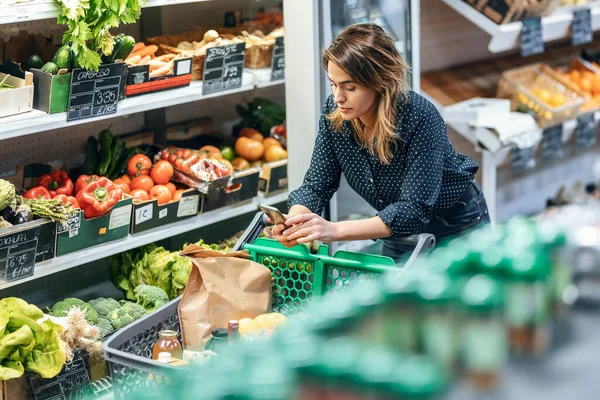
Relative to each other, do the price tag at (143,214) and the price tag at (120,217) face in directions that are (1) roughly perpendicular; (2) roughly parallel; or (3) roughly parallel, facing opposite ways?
roughly parallel

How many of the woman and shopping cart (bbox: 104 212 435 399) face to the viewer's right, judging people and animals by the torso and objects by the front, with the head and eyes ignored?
0

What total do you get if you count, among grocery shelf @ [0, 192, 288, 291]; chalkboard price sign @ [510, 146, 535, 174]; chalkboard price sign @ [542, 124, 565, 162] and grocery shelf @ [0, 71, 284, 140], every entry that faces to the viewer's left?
0

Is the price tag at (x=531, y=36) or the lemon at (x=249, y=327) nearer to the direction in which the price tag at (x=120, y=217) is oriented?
the lemon

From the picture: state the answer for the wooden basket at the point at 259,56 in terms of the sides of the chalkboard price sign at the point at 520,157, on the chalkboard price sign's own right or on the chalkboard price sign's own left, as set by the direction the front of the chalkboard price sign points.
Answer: on the chalkboard price sign's own right

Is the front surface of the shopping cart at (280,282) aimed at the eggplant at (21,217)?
no

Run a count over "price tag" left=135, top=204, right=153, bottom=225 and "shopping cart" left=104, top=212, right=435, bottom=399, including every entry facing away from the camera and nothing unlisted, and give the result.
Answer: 0

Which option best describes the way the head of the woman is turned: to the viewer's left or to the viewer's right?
to the viewer's left

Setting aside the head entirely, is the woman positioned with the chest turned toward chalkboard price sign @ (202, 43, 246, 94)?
no

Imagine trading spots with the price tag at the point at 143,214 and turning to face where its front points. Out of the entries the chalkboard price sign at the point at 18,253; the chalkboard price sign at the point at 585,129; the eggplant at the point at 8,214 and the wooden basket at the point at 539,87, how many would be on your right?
2

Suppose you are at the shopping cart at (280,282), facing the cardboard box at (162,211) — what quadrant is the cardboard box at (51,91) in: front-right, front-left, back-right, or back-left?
front-left

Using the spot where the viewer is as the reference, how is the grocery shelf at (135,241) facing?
facing the viewer and to the right of the viewer

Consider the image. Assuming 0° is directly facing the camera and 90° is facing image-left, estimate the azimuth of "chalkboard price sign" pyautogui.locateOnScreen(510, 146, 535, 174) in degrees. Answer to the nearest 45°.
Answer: approximately 315°

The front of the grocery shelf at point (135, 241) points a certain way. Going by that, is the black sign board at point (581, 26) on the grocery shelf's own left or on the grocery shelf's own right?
on the grocery shelf's own left

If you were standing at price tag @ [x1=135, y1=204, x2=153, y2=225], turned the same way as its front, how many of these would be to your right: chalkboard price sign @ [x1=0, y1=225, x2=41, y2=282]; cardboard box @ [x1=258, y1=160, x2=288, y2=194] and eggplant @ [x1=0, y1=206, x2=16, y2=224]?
2

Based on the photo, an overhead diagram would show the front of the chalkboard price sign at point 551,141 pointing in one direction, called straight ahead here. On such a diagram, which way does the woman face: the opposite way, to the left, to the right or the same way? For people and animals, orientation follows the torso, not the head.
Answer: to the right

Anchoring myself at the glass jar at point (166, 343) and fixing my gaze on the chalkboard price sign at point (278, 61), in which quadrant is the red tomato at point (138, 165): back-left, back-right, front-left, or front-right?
front-left

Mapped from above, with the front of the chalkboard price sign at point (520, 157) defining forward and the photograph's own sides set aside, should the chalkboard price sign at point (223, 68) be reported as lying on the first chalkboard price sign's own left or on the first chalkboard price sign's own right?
on the first chalkboard price sign's own right
